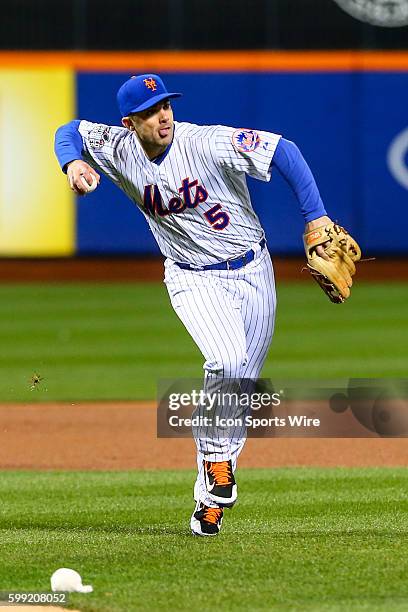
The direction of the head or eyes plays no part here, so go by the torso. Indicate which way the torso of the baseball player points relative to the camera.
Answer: toward the camera

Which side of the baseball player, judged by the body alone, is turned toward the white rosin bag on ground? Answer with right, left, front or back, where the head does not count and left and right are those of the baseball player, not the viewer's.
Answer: front
